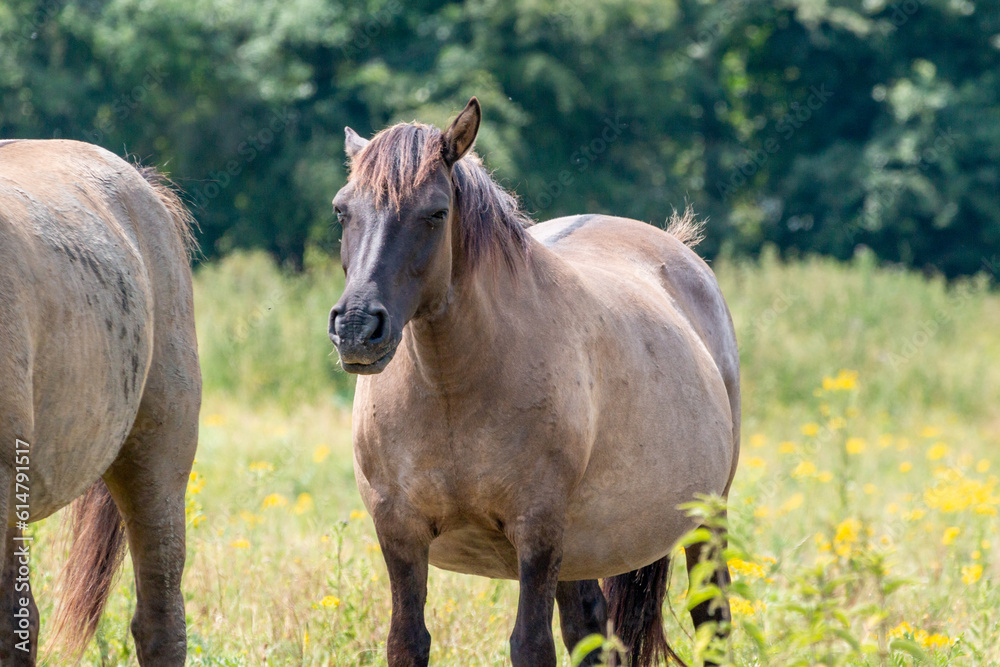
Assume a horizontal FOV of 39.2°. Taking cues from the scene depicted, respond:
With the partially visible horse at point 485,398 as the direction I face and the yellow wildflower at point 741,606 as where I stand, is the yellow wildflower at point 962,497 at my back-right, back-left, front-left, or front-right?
back-right

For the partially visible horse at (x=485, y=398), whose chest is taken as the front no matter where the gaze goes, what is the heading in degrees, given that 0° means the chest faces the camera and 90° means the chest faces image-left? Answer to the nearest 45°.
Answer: approximately 45°

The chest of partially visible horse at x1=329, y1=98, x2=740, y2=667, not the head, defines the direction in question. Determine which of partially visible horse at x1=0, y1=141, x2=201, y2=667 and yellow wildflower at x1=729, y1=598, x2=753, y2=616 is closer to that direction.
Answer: the partially visible horse

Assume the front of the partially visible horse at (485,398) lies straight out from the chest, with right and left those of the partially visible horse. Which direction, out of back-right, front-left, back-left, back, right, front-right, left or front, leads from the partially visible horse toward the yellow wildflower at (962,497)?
back

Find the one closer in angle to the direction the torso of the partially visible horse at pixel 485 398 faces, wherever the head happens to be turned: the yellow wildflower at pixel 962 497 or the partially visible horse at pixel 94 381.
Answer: the partially visible horse

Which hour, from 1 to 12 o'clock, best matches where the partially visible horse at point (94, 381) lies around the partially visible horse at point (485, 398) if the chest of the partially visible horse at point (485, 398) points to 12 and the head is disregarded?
the partially visible horse at point (94, 381) is roughly at 1 o'clock from the partially visible horse at point (485, 398).
